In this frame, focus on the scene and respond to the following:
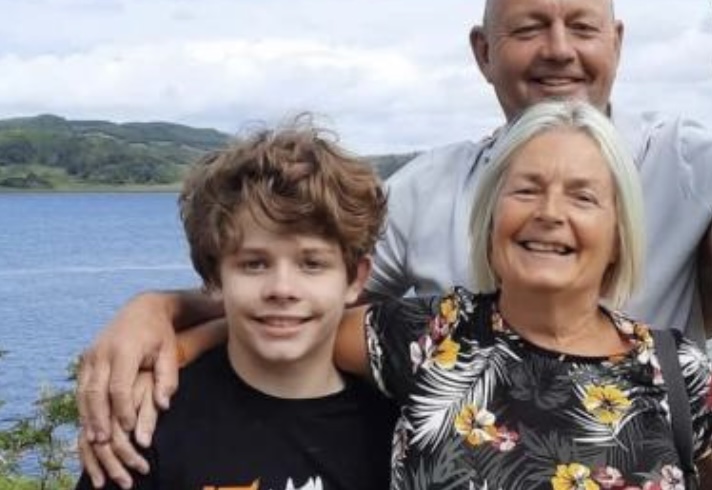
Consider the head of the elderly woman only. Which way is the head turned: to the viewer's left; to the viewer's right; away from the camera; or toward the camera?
toward the camera

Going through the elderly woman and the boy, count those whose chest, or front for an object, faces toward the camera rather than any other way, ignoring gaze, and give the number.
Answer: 2

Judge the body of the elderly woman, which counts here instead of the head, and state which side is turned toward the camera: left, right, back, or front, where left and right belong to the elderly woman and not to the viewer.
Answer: front

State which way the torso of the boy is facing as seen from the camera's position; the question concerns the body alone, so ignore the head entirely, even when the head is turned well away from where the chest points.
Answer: toward the camera

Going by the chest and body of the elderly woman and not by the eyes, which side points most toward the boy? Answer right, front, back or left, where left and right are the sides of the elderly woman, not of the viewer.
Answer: right

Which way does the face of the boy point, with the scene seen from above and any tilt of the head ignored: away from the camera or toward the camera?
toward the camera

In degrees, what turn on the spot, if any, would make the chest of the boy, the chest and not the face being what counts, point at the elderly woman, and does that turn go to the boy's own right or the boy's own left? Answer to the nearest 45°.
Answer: approximately 90° to the boy's own left

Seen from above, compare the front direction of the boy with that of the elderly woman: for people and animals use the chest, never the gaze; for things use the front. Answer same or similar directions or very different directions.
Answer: same or similar directions
